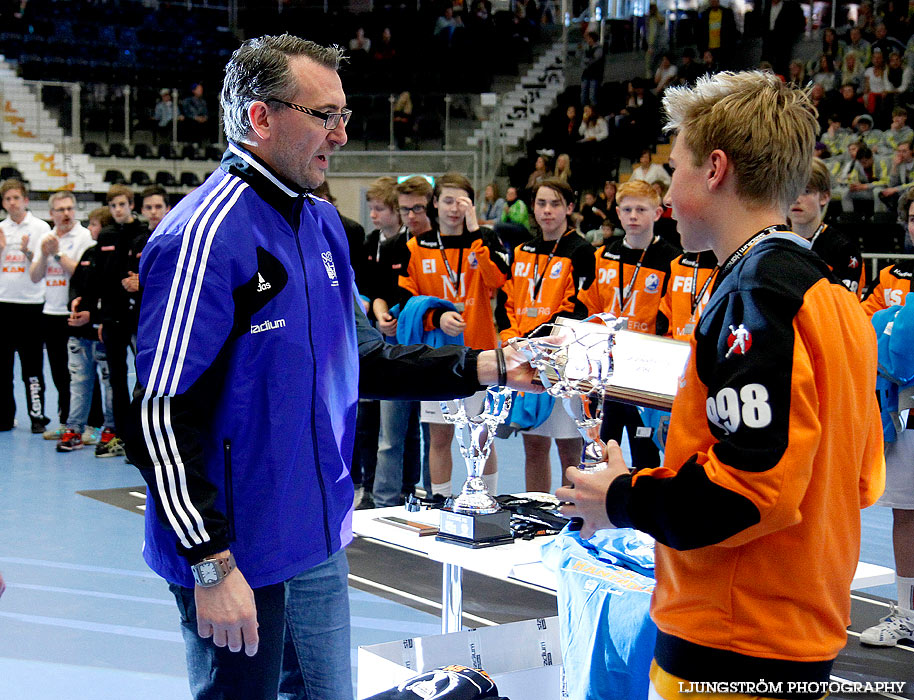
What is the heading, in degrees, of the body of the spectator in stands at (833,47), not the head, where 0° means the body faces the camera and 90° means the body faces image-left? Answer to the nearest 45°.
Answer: approximately 45°

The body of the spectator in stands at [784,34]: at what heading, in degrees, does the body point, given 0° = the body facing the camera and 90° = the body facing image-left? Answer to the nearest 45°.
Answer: approximately 45°

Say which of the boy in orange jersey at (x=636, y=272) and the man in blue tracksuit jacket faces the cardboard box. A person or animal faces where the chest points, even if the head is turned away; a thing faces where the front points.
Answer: the boy in orange jersey

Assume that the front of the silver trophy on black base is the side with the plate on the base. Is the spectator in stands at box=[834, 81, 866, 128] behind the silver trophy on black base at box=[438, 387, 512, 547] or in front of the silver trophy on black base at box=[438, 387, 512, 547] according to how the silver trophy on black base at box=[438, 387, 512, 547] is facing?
behind

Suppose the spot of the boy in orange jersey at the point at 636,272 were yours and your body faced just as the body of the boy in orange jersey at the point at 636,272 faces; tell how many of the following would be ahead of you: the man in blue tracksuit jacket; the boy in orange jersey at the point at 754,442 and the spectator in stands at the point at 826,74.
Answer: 2

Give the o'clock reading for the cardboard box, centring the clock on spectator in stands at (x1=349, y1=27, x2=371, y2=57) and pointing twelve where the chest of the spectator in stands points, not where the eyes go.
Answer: The cardboard box is roughly at 12 o'clock from the spectator in stands.
